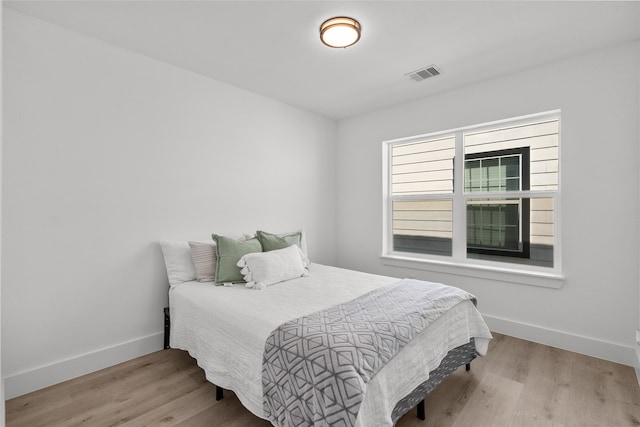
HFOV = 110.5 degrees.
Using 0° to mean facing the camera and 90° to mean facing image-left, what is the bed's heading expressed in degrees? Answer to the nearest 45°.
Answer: approximately 315°

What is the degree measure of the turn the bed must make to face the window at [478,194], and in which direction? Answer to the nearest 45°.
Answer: approximately 90° to its left
